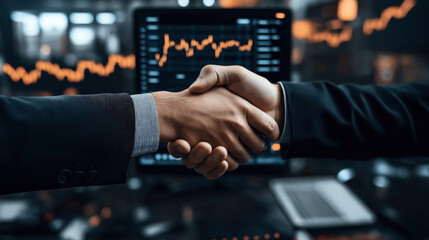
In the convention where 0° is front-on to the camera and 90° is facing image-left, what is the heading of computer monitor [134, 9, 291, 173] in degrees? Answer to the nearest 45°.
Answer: approximately 0°
